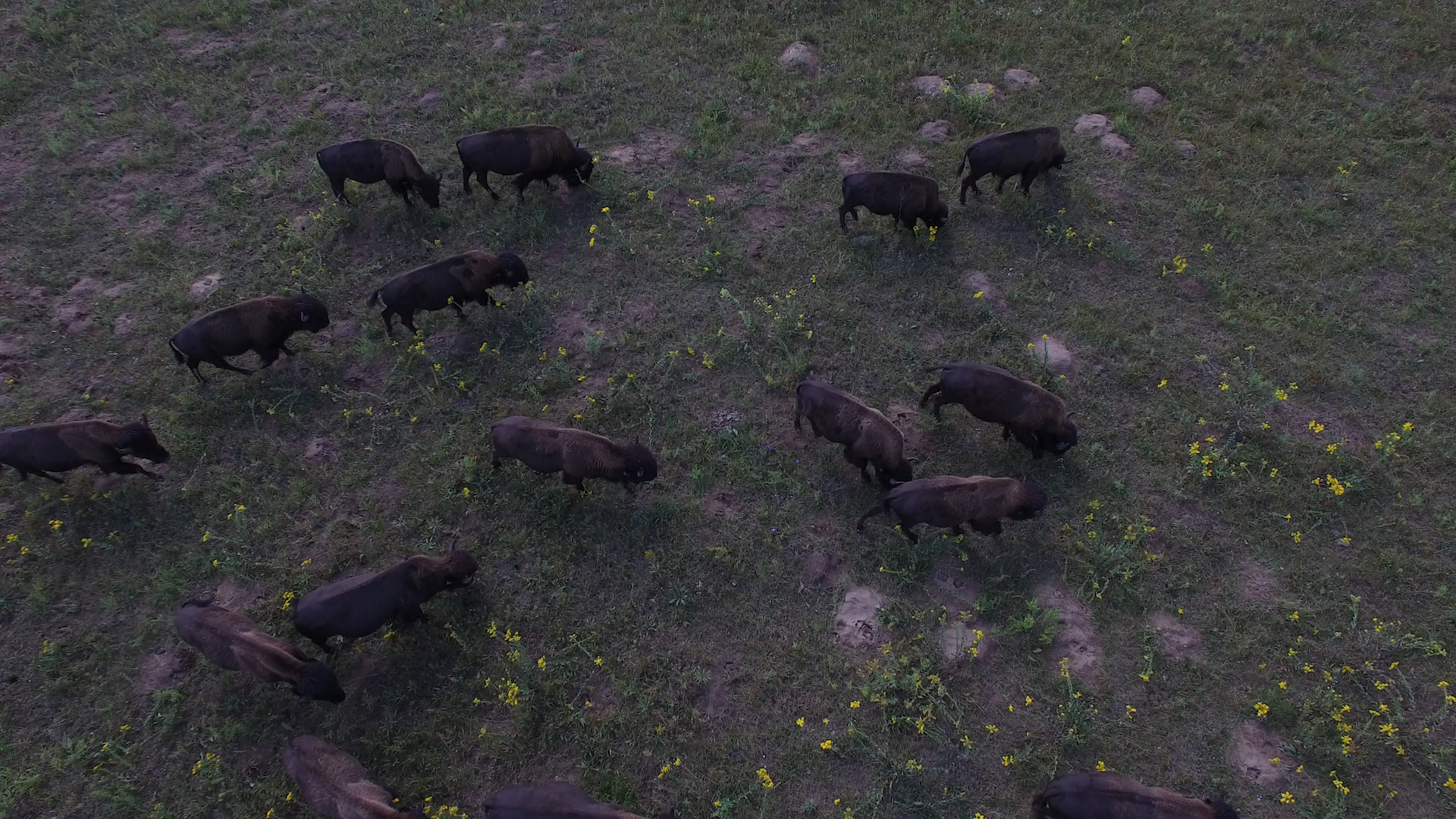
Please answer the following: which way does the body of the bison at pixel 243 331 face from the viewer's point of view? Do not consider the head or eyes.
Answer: to the viewer's right

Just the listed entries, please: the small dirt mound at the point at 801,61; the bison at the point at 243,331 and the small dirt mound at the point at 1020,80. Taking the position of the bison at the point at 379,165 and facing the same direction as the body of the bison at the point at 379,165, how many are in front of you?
2

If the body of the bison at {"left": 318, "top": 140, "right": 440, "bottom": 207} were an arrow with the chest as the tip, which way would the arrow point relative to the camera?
to the viewer's right

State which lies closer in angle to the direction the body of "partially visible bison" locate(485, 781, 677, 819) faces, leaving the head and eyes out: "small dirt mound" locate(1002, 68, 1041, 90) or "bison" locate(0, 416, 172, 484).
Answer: the small dirt mound

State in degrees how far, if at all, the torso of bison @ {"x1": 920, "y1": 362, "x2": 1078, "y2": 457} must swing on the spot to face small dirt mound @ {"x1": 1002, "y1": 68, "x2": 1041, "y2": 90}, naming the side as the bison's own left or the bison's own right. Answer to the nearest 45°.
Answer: approximately 135° to the bison's own left

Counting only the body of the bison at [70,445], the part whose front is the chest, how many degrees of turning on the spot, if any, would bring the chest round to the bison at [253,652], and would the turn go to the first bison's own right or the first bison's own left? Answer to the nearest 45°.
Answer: approximately 90° to the first bison's own right

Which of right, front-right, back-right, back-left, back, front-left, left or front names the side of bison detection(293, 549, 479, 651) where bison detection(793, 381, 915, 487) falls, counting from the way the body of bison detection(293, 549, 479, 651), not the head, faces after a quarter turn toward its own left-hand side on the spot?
back-right

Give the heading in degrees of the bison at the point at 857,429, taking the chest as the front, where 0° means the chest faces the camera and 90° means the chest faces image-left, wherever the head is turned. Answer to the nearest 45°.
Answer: approximately 315°

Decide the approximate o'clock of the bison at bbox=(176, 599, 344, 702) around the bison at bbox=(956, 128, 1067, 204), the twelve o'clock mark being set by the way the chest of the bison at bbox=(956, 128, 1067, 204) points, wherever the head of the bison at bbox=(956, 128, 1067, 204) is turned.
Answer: the bison at bbox=(176, 599, 344, 702) is roughly at 4 o'clock from the bison at bbox=(956, 128, 1067, 204).

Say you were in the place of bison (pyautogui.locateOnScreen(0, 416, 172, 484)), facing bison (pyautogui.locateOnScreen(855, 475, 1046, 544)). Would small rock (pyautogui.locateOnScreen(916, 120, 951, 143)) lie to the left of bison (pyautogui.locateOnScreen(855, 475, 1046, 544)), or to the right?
left

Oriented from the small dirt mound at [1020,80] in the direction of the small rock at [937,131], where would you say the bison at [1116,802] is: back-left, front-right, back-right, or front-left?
front-left

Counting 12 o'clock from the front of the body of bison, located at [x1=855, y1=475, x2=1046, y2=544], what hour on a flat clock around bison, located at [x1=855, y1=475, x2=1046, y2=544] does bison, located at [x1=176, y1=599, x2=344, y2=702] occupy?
bison, located at [x1=176, y1=599, x2=344, y2=702] is roughly at 5 o'clock from bison, located at [x1=855, y1=475, x2=1046, y2=544].

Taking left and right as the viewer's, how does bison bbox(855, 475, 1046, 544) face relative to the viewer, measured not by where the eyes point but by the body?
facing to the right of the viewer

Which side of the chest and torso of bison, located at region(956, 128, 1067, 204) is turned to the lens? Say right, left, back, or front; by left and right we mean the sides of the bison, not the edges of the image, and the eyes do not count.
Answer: right

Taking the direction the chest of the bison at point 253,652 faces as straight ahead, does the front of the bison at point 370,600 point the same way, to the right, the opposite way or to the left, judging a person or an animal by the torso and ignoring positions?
to the left

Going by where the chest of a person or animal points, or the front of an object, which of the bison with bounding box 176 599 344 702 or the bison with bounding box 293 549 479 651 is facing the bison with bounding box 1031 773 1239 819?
the bison with bounding box 176 599 344 702

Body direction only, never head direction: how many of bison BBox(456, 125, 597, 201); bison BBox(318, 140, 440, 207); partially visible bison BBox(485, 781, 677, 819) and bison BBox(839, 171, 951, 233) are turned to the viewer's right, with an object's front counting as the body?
4
